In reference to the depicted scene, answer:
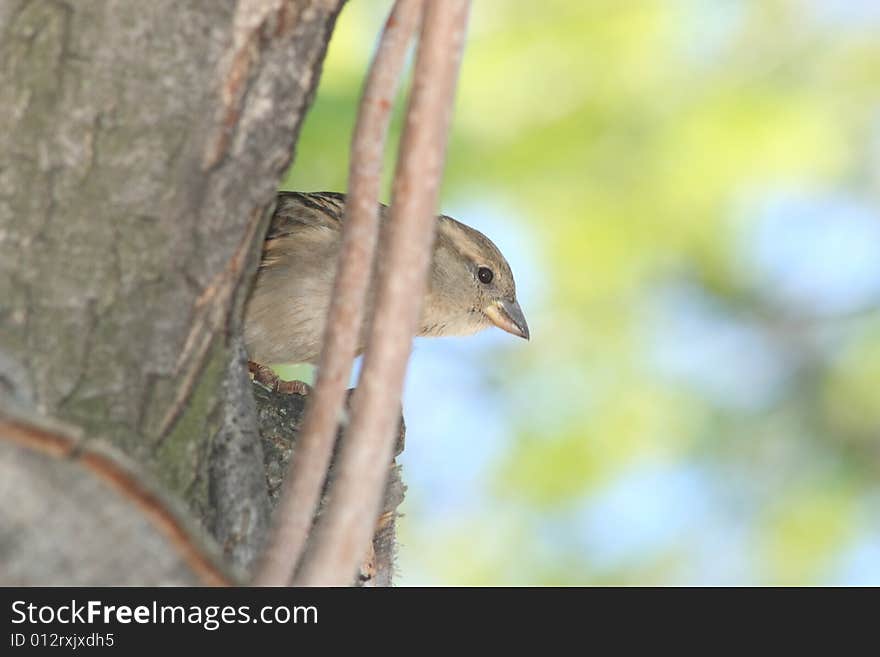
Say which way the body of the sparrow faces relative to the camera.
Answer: to the viewer's right
